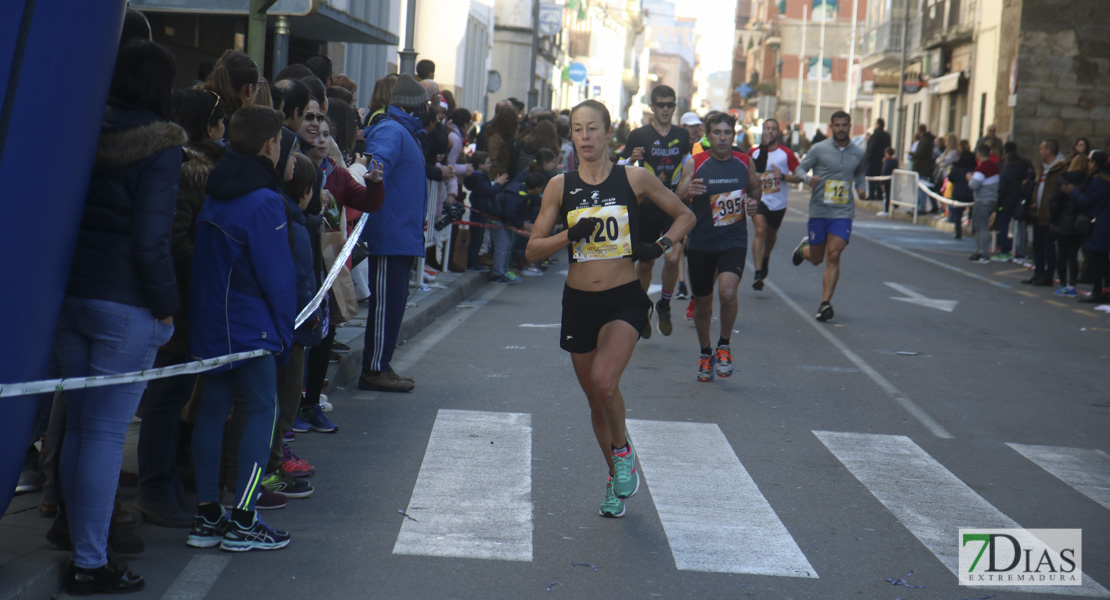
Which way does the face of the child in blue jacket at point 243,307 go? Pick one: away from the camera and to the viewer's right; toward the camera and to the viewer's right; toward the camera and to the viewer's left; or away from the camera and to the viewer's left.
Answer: away from the camera and to the viewer's right

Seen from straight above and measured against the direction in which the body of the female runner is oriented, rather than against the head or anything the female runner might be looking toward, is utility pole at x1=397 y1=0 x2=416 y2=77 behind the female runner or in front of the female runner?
behind

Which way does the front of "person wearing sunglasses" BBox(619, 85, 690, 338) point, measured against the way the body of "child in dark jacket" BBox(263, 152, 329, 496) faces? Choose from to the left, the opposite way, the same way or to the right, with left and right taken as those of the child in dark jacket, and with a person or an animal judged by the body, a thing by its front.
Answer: to the right

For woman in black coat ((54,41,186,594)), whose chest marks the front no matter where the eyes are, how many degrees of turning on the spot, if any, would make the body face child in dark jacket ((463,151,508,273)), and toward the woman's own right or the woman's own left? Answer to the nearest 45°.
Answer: approximately 45° to the woman's own left

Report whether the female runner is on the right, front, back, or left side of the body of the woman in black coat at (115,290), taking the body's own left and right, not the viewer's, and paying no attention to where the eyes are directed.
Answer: front

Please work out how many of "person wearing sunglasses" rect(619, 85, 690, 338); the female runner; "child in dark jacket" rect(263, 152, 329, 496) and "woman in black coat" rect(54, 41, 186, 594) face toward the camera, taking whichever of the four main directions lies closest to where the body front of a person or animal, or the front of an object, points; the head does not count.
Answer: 2

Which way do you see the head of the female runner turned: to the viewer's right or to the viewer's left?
to the viewer's left

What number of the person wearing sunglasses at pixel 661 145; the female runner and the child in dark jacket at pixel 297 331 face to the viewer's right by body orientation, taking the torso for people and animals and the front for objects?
1

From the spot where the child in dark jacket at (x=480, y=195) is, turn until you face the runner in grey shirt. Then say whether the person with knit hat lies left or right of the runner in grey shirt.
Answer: right

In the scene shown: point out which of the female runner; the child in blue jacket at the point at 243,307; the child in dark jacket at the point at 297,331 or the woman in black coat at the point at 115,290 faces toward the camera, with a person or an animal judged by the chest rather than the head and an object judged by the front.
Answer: the female runner

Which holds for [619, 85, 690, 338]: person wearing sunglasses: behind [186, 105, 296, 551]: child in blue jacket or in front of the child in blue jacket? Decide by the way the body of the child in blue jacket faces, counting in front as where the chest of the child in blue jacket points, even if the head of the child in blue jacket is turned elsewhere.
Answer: in front

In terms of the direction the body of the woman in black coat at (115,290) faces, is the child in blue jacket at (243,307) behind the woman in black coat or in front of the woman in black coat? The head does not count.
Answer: in front

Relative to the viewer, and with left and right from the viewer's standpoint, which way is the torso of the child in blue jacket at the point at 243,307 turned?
facing away from the viewer and to the right of the viewer

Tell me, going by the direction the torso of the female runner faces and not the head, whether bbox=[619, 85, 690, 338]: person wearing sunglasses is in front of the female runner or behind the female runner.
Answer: behind

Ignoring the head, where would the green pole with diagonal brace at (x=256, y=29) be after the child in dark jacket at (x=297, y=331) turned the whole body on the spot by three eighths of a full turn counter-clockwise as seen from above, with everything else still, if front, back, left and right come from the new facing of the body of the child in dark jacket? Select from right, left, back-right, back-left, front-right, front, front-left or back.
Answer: front-right

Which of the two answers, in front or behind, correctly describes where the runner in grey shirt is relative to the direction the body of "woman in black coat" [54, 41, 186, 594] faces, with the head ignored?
in front

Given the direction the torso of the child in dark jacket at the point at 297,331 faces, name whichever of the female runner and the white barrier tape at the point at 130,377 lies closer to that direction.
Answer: the female runner
